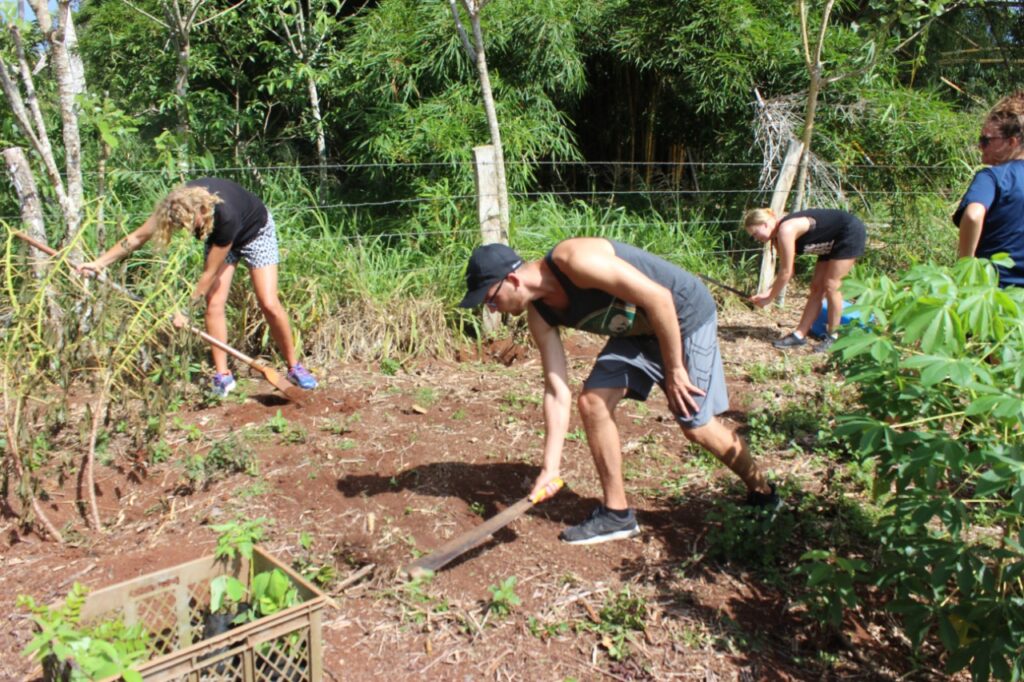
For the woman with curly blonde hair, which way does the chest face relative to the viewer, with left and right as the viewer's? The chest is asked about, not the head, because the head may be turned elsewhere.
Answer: facing the viewer and to the left of the viewer

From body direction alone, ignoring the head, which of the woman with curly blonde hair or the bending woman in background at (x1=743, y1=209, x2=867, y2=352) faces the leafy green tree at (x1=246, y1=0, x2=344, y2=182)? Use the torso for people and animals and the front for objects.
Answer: the bending woman in background

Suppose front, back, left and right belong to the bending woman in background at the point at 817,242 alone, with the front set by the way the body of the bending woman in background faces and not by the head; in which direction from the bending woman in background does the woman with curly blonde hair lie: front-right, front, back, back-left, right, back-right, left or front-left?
front-left

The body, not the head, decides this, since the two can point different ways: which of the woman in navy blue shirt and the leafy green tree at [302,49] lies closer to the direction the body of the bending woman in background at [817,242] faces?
the leafy green tree

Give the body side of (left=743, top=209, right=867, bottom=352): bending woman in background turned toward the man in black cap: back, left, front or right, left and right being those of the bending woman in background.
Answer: left

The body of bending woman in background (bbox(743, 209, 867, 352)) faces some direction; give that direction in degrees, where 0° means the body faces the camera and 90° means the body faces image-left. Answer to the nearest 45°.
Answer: approximately 90°

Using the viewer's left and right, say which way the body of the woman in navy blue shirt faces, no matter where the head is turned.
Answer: facing away from the viewer and to the left of the viewer

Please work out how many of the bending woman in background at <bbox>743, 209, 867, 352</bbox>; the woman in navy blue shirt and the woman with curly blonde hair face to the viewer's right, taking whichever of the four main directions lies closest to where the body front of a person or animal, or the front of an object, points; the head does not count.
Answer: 0

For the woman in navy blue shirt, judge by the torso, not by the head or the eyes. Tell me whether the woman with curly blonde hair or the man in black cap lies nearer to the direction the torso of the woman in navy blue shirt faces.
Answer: the woman with curly blonde hair

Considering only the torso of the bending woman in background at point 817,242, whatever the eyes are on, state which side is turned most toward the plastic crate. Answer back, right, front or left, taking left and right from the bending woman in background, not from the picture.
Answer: left

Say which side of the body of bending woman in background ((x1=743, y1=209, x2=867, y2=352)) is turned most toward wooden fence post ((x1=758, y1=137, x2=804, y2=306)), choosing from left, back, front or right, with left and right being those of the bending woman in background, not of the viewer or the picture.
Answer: right

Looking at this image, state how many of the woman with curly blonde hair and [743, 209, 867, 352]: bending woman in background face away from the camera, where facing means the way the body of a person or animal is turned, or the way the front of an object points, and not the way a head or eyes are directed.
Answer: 0

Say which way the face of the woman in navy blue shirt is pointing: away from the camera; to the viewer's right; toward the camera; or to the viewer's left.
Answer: to the viewer's left

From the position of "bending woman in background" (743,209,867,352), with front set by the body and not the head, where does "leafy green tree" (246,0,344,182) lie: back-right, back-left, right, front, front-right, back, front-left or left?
front

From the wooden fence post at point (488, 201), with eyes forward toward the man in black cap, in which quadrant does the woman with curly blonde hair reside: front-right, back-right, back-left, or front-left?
front-right

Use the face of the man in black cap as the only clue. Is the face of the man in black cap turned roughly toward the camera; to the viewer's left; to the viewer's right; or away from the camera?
to the viewer's left
